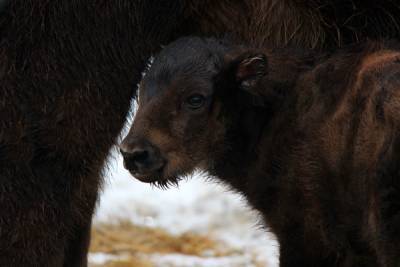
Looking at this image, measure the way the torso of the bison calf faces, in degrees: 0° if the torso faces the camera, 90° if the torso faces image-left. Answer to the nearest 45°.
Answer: approximately 90°

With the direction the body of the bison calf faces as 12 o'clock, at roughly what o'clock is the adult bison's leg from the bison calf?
The adult bison's leg is roughly at 12 o'clock from the bison calf.
